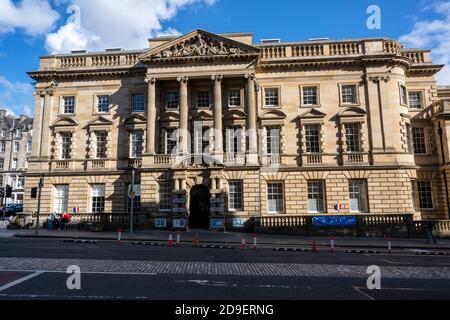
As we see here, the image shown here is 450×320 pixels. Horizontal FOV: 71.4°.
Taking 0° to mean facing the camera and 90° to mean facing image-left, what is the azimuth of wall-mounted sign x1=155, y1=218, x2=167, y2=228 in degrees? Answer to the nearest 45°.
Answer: approximately 0°

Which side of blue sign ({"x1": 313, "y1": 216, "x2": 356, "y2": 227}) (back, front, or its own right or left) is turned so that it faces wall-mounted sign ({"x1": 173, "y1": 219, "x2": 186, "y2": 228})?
right

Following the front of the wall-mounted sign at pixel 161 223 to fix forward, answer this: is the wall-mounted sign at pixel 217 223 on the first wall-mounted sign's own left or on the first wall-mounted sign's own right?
on the first wall-mounted sign's own left

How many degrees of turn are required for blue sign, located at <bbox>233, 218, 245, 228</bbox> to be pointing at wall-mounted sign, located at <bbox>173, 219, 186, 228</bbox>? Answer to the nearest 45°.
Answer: approximately 90° to its right

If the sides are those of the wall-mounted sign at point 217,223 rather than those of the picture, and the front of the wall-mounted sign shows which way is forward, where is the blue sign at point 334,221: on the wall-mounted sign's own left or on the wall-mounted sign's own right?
on the wall-mounted sign's own left

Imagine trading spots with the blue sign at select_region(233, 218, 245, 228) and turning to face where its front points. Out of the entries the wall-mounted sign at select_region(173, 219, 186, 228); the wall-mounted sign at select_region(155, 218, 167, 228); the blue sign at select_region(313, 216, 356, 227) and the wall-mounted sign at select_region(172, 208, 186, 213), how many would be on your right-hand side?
3

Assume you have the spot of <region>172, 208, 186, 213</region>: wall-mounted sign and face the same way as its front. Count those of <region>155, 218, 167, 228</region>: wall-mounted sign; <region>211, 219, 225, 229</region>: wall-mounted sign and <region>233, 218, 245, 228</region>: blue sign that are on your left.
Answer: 2

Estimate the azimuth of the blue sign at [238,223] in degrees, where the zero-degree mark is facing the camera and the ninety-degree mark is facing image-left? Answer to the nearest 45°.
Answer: approximately 0°

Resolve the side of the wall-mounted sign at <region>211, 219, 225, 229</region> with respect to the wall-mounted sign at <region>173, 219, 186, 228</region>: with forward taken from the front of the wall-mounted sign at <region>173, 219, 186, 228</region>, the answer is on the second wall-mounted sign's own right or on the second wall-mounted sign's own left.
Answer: on the second wall-mounted sign's own left
